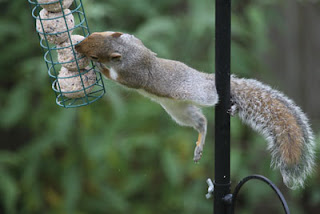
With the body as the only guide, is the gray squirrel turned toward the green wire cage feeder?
yes

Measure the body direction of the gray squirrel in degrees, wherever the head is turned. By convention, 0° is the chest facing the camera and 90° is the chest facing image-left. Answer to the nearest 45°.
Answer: approximately 90°
